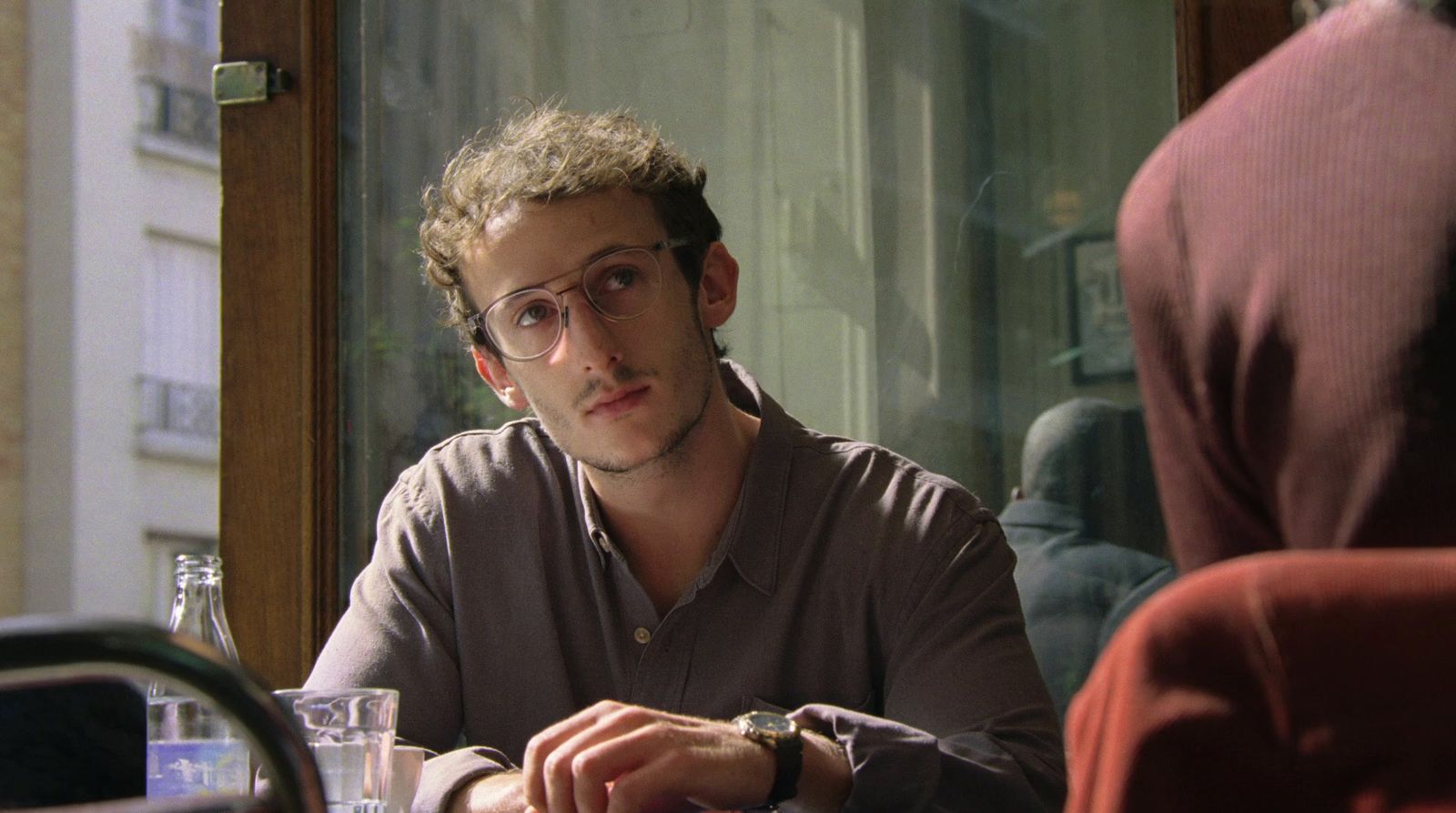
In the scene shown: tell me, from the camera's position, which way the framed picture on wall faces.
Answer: facing the viewer

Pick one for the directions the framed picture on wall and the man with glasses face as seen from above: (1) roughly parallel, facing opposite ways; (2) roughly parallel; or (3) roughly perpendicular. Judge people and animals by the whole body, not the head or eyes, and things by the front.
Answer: roughly parallel

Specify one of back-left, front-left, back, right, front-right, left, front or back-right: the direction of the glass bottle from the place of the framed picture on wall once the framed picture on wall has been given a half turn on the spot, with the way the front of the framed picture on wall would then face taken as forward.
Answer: back-left

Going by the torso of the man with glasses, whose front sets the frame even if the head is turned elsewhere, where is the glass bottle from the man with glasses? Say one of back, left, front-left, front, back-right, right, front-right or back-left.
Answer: front-right

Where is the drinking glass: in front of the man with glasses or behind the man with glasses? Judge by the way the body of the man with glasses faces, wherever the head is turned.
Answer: in front

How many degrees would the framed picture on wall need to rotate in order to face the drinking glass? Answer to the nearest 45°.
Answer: approximately 45° to its right

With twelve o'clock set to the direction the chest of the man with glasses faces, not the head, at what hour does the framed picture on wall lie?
The framed picture on wall is roughly at 8 o'clock from the man with glasses.

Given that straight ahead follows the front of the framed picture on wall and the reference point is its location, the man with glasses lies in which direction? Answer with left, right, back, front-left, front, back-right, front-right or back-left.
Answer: front-right

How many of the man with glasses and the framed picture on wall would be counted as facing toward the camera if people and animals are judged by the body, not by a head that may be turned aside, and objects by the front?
2

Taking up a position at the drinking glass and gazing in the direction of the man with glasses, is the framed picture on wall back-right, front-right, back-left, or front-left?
front-right

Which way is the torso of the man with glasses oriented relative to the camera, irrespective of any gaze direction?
toward the camera
